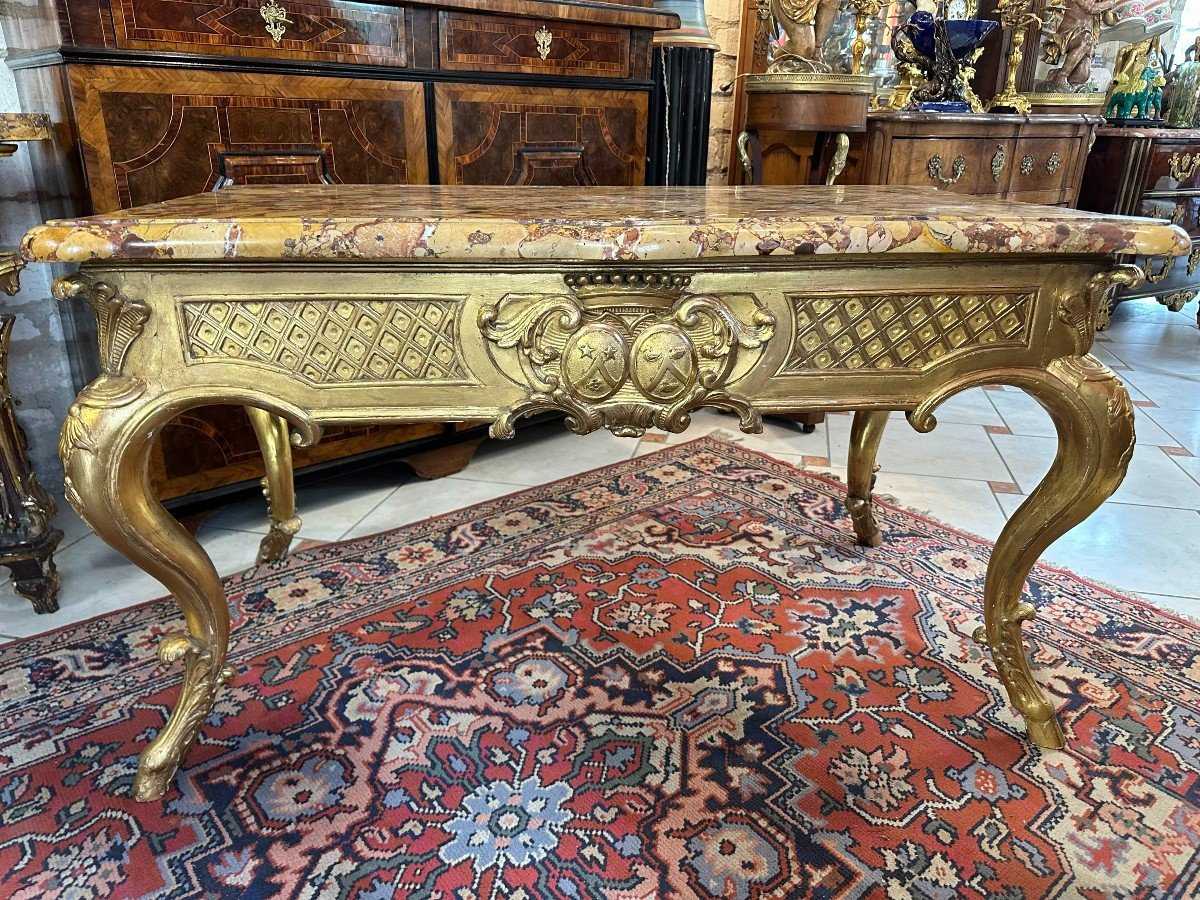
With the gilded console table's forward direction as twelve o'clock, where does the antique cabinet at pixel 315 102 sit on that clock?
The antique cabinet is roughly at 5 o'clock from the gilded console table.

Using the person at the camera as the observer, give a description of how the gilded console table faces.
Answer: facing the viewer

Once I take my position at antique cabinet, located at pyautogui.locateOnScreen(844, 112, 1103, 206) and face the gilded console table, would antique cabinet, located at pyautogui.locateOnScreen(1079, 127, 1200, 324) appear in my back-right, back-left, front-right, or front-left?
back-left

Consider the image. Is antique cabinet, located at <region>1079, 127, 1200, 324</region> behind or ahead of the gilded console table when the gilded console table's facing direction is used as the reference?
behind

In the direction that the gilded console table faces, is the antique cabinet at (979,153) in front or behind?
behind

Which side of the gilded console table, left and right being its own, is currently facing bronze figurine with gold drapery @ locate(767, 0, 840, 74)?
back

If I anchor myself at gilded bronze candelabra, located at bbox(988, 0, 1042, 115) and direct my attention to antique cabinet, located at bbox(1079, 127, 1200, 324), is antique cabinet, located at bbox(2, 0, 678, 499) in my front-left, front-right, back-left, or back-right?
back-right

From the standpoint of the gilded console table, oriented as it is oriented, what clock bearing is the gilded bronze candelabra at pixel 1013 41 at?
The gilded bronze candelabra is roughly at 7 o'clock from the gilded console table.
